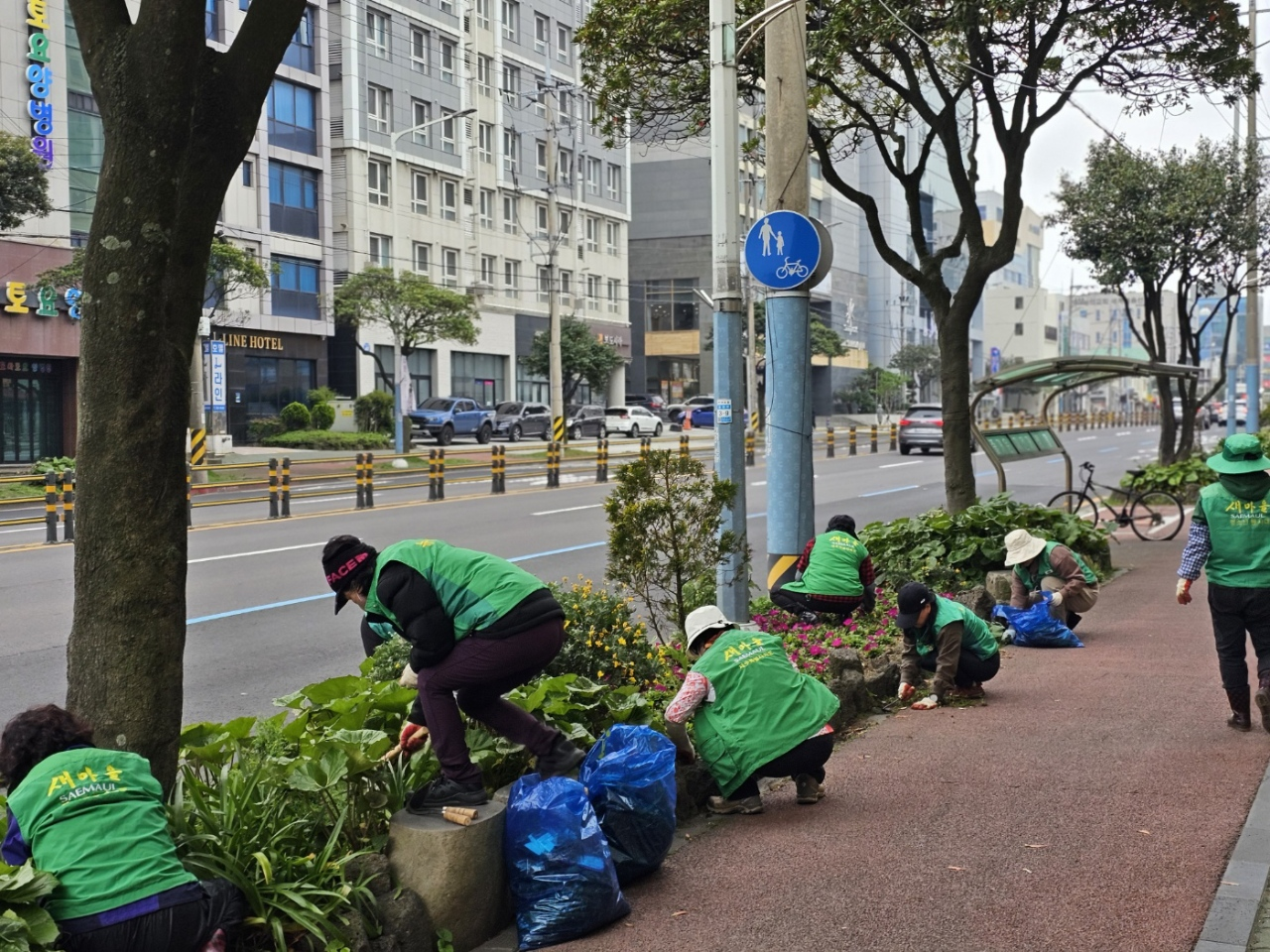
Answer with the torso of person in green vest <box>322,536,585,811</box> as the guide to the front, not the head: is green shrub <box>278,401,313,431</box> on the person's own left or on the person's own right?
on the person's own right

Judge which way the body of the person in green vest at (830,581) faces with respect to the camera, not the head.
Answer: away from the camera

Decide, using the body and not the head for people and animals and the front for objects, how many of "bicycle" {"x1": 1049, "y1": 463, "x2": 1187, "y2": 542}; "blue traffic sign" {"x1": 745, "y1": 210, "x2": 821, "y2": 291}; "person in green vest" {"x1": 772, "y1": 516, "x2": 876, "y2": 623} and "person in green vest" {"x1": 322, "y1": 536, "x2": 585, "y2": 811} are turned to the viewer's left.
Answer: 2

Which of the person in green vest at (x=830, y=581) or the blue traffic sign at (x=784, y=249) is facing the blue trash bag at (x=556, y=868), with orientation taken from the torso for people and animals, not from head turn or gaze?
the blue traffic sign

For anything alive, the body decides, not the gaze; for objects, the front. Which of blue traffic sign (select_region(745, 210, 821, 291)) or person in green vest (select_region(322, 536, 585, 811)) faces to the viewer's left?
the person in green vest

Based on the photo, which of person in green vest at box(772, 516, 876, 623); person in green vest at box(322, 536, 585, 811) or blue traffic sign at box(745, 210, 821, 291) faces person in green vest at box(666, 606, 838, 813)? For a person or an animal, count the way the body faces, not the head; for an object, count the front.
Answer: the blue traffic sign

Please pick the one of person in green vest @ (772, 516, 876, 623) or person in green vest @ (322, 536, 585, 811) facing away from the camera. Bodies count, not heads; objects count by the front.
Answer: person in green vest @ (772, 516, 876, 623)

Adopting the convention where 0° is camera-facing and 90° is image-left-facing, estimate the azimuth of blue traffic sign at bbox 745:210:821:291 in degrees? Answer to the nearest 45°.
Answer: approximately 0°

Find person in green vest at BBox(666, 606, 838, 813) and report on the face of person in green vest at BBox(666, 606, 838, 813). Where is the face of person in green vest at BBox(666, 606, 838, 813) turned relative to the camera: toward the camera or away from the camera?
away from the camera

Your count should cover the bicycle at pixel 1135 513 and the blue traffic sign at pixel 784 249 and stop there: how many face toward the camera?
1

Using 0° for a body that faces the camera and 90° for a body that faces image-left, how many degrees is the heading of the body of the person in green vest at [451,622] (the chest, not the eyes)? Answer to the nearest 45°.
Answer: approximately 90°

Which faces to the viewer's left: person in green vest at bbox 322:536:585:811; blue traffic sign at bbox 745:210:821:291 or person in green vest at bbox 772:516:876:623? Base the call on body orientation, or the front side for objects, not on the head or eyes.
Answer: person in green vest at bbox 322:536:585:811

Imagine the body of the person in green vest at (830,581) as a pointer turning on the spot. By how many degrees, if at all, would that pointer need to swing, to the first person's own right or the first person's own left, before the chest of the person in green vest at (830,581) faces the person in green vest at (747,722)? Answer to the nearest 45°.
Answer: approximately 180°

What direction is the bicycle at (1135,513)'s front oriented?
to the viewer's left
